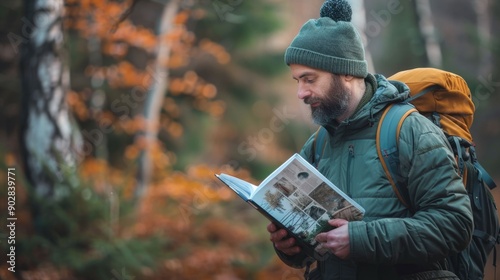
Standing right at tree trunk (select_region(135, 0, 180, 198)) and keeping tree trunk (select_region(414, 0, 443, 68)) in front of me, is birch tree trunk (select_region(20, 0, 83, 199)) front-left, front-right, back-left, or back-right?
back-right

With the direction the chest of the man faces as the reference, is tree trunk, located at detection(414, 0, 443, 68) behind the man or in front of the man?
behind

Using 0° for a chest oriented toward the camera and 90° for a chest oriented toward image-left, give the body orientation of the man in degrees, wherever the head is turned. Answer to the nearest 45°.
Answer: approximately 45°

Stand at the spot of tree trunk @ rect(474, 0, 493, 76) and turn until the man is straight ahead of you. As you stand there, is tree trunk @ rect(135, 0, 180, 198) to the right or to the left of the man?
right

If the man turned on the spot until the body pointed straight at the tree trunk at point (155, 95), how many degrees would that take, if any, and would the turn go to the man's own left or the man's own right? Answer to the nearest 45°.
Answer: approximately 90° to the man's own right

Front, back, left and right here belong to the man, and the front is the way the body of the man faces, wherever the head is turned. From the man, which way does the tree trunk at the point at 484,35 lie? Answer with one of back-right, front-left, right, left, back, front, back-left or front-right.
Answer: back-right
